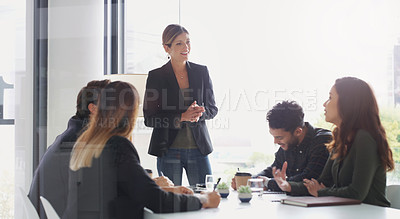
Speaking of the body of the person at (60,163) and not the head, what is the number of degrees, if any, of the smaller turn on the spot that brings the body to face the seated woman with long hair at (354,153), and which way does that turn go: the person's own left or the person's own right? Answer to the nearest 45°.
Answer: approximately 90° to the person's own right

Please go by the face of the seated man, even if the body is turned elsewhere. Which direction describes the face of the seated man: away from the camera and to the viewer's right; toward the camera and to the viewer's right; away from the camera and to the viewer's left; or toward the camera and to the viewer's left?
toward the camera and to the viewer's left

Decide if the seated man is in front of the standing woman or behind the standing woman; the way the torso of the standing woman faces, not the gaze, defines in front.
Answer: in front

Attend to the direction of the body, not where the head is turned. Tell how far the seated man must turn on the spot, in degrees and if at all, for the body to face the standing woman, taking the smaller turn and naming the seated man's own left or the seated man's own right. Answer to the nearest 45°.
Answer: approximately 90° to the seated man's own right

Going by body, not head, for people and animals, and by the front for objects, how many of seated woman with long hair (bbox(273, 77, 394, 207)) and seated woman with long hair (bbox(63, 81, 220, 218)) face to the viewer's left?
1

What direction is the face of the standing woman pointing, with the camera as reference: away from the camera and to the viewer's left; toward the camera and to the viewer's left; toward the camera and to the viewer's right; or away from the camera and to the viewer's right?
toward the camera and to the viewer's right

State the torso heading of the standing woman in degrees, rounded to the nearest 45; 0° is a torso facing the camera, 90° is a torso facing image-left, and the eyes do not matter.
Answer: approximately 315°

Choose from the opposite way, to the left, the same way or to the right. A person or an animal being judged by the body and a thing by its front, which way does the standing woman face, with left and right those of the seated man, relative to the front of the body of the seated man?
to the left

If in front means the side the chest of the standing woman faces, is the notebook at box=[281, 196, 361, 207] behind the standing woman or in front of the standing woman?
in front

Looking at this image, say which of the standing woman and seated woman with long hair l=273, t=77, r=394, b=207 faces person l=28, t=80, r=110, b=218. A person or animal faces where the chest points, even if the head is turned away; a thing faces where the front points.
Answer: the seated woman with long hair

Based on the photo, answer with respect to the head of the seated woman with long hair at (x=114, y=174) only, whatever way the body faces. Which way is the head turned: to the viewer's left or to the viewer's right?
to the viewer's right

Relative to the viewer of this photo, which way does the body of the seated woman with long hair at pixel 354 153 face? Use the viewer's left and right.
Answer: facing to the left of the viewer
